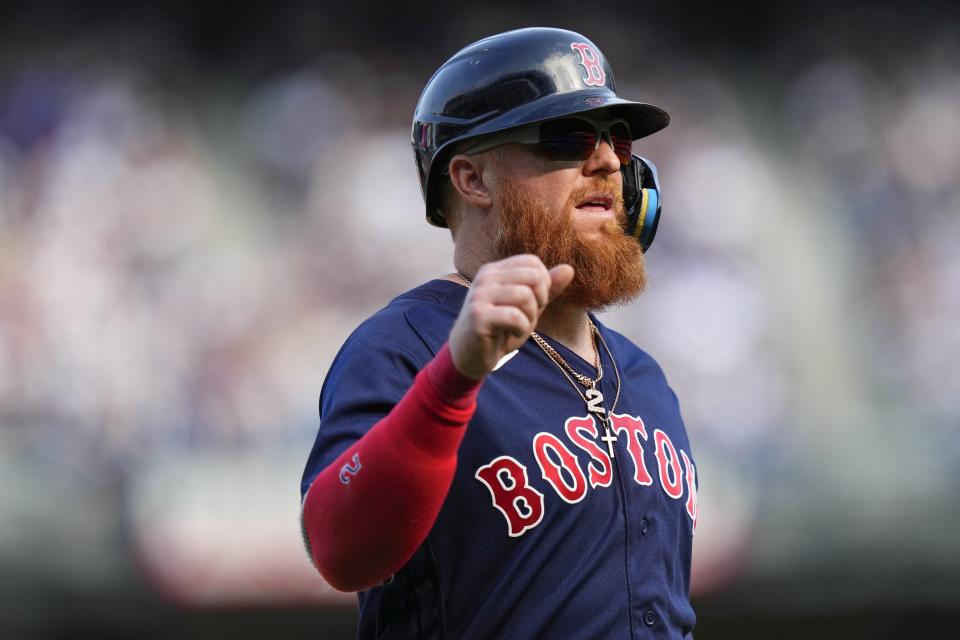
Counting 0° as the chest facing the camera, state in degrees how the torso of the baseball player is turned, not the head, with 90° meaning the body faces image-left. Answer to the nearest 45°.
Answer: approximately 315°
